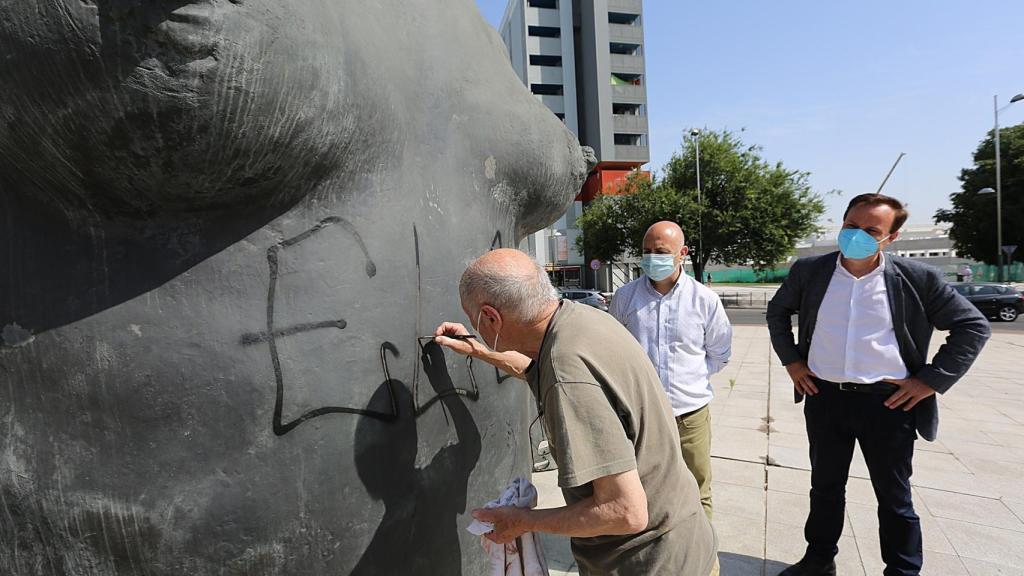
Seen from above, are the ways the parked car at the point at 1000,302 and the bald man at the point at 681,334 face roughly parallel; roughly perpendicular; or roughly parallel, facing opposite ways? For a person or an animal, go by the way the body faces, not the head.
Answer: roughly perpendicular

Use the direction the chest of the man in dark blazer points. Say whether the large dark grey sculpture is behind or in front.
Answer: in front

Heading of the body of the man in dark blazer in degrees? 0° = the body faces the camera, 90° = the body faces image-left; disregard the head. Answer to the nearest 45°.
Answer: approximately 45°

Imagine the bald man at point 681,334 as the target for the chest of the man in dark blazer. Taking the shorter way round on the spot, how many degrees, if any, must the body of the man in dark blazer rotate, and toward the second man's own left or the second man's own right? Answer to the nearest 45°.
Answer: approximately 45° to the second man's own right

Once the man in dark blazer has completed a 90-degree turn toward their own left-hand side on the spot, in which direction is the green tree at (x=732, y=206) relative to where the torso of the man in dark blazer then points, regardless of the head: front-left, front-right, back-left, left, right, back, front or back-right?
back-left

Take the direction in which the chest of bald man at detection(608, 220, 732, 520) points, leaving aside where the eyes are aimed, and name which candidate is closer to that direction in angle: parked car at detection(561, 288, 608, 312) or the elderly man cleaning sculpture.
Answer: the elderly man cleaning sculpture

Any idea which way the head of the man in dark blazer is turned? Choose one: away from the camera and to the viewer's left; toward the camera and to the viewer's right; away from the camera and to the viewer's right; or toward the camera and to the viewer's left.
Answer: toward the camera and to the viewer's left

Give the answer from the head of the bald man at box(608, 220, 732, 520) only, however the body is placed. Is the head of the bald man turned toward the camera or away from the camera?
toward the camera

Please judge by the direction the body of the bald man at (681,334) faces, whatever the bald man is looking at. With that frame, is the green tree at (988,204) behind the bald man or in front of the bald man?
behind

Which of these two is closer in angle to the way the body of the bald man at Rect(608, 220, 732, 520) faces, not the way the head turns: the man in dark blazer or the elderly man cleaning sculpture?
the elderly man cleaning sculpture

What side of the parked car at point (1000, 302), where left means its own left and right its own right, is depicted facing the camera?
left

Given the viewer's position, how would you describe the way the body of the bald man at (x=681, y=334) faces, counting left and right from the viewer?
facing the viewer and to the left of the viewer

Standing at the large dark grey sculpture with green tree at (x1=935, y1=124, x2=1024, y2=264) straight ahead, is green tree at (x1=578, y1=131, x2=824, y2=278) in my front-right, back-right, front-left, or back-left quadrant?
front-left

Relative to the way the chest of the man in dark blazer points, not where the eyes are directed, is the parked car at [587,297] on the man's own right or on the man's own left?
on the man's own right
